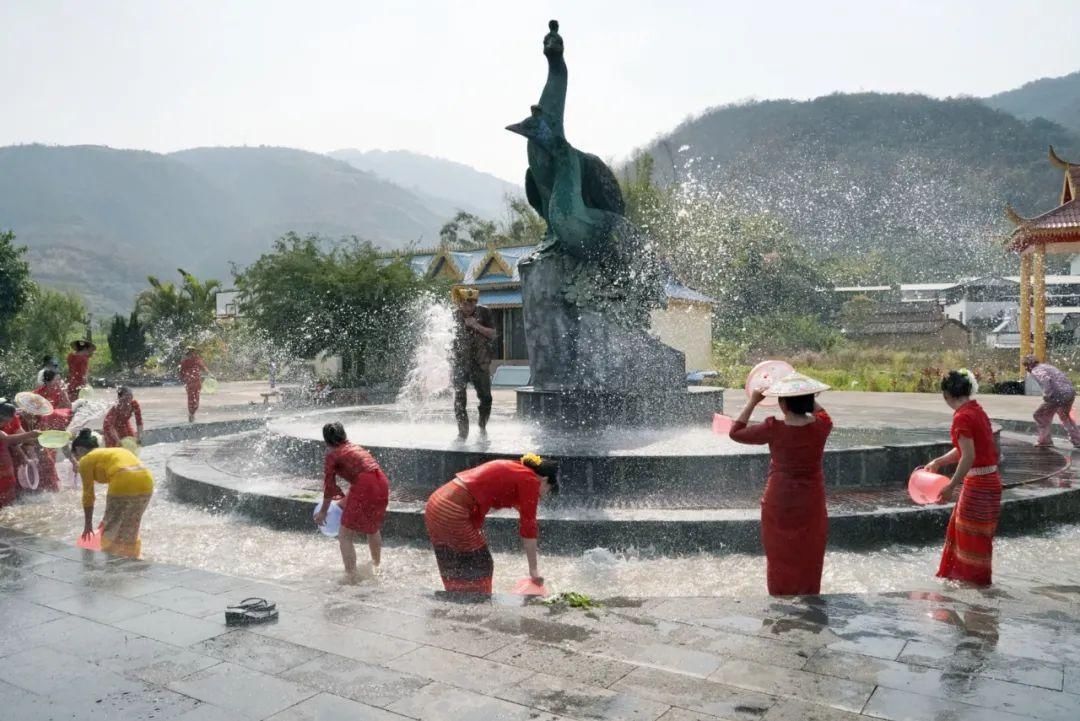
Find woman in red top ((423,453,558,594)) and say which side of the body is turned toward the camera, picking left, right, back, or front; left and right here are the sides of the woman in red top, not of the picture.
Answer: right

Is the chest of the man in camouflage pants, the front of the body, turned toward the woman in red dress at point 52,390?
no

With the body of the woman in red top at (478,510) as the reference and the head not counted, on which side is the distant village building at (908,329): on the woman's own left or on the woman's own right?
on the woman's own left

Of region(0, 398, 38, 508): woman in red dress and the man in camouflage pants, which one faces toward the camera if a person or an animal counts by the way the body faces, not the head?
the man in camouflage pants

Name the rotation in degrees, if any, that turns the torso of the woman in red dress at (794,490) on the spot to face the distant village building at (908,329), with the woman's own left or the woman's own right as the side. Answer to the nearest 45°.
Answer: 0° — they already face it

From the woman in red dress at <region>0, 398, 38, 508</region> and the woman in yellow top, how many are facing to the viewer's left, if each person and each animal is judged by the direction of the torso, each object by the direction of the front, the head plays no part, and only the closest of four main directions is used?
1

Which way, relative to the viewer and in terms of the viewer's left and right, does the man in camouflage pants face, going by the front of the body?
facing the viewer

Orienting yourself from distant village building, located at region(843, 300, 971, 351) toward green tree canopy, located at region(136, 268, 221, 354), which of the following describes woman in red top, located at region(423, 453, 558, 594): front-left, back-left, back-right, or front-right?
front-left

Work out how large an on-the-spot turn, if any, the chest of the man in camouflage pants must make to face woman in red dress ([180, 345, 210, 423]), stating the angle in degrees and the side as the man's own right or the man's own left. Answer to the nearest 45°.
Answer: approximately 135° to the man's own right

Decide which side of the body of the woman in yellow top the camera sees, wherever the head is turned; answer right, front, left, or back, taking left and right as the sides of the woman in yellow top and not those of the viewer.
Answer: left

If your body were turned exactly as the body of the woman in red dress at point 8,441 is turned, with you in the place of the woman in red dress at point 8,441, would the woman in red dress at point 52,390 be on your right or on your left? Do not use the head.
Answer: on your left

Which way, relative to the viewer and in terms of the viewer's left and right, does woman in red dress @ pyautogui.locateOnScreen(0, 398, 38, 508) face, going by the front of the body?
facing to the right of the viewer

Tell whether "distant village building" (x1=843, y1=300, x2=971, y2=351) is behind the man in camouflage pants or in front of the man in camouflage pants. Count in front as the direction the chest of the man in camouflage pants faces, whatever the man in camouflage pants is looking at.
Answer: behind

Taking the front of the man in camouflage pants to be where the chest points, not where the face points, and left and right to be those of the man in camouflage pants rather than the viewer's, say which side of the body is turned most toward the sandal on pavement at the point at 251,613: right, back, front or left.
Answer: front

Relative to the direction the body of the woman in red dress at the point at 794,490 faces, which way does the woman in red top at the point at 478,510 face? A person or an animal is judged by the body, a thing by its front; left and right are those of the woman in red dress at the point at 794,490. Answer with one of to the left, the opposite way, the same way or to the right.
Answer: to the right

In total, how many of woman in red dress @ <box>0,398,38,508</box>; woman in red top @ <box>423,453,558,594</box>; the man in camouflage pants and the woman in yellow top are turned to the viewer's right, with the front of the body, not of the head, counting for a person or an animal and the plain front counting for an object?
2

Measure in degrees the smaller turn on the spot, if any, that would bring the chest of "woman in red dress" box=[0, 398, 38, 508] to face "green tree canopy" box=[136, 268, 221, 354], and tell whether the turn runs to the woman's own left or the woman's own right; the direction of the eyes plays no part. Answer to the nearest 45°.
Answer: approximately 90° to the woman's own left

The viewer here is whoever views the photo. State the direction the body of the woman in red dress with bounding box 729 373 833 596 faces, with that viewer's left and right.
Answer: facing away from the viewer

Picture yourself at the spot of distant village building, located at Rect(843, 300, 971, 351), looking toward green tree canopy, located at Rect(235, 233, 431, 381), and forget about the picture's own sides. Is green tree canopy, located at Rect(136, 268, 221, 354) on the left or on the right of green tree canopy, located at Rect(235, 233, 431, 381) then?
right

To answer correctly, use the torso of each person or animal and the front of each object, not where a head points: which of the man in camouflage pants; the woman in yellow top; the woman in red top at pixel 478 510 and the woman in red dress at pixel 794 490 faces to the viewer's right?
the woman in red top at pixel 478 510
